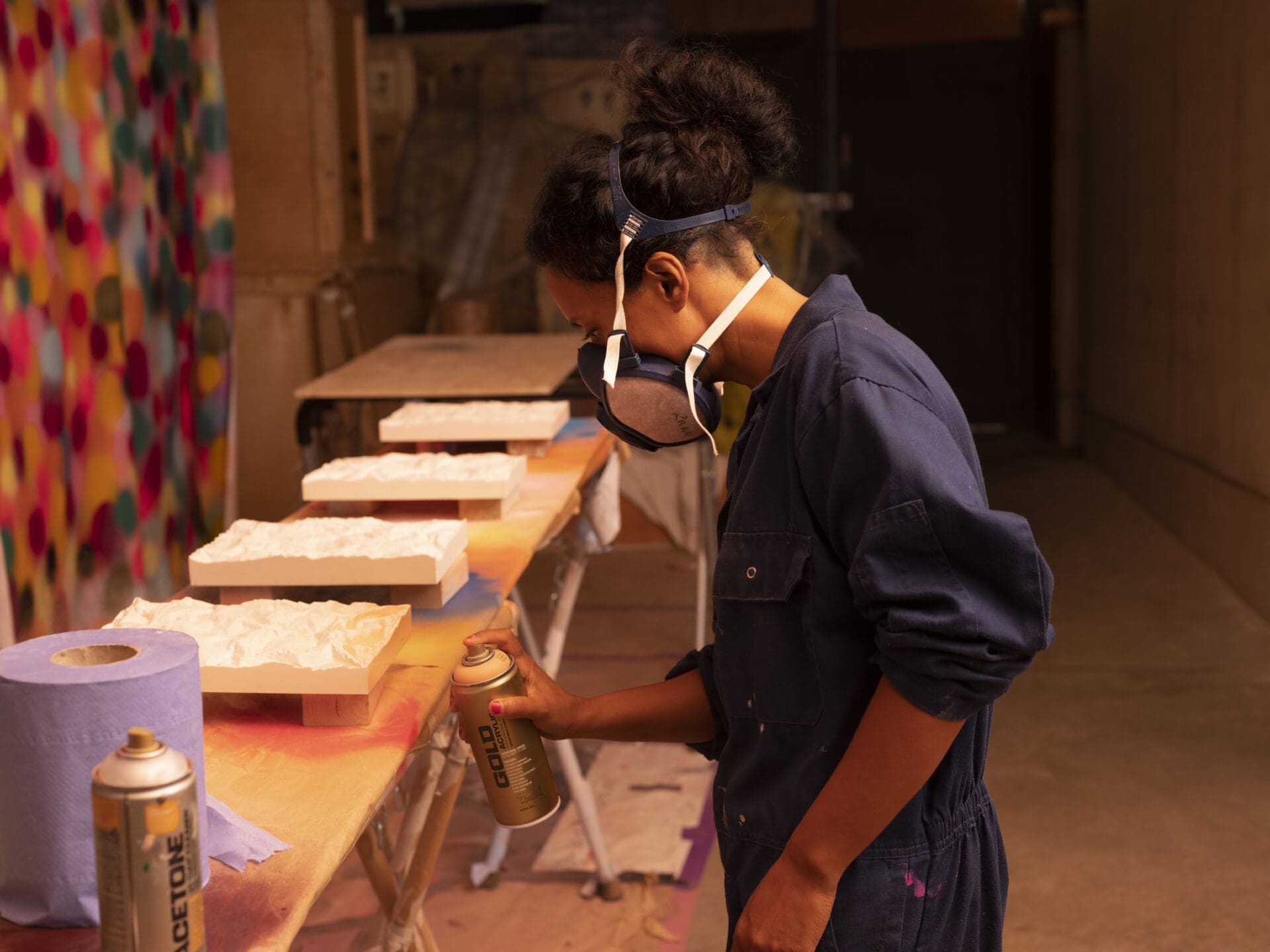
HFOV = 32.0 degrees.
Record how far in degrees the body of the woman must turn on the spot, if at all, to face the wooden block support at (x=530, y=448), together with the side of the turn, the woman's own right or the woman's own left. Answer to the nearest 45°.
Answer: approximately 90° to the woman's own right

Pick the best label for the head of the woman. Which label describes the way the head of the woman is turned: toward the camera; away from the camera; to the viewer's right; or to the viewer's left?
to the viewer's left

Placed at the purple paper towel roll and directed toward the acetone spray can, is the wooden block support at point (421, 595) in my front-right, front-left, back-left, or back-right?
back-left

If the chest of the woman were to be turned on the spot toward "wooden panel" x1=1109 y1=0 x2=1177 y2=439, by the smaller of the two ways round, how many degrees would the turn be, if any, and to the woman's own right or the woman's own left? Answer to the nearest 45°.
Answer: approximately 90° to the woman's own right

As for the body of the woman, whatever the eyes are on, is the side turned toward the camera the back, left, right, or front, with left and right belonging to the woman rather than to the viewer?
left

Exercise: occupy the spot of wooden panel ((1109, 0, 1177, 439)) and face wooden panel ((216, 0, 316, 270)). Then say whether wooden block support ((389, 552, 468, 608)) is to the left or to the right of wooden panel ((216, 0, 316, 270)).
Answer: left

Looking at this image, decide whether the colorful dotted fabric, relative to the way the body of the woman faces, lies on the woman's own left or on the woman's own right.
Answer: on the woman's own right

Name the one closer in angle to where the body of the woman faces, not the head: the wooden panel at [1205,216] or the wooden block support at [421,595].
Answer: the wooden block support
